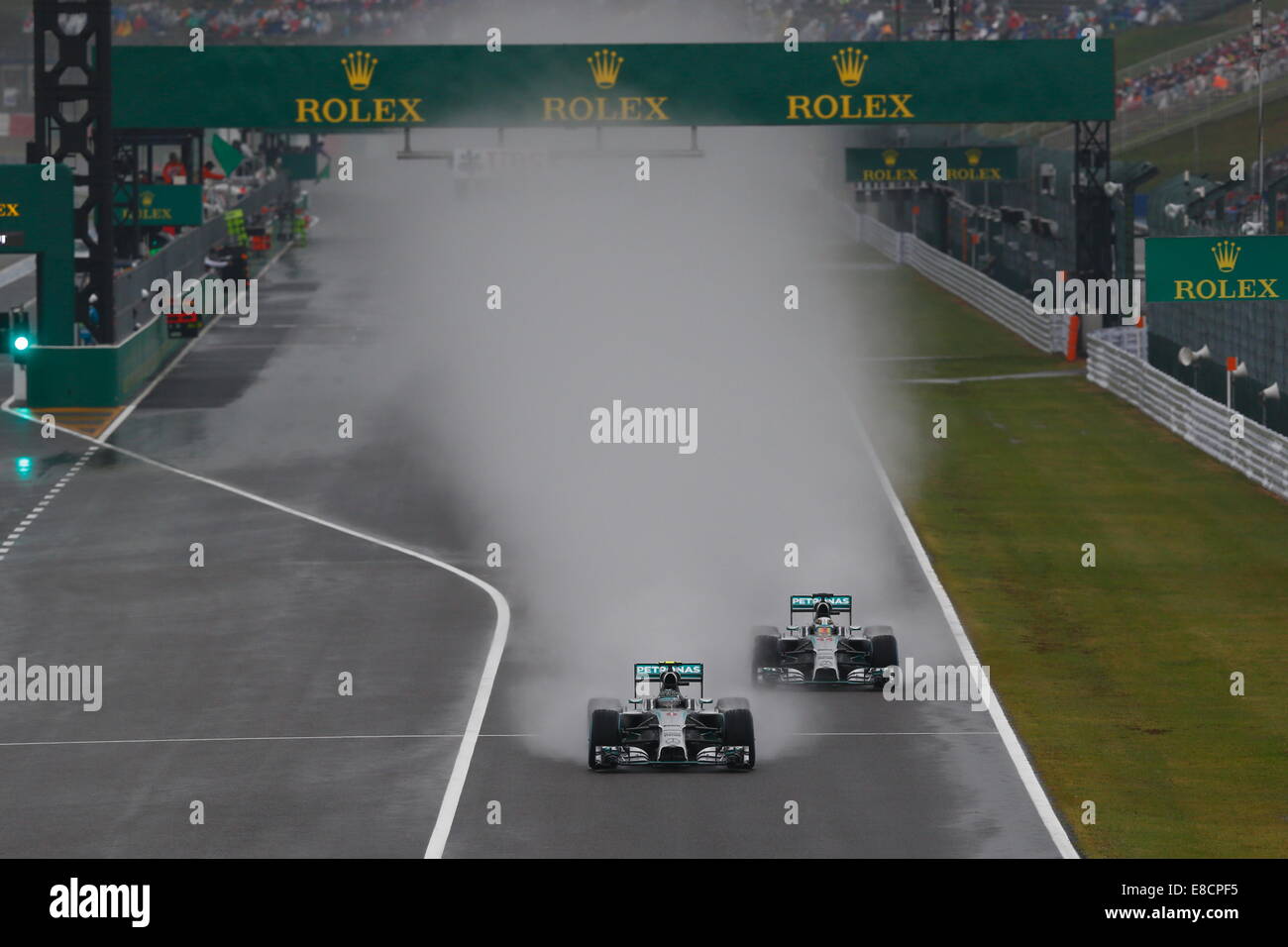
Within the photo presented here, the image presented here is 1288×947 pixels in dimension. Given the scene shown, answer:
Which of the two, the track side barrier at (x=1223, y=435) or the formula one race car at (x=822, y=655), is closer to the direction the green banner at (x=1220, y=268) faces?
the formula one race car

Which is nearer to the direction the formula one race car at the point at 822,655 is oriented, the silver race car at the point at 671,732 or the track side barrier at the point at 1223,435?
the silver race car

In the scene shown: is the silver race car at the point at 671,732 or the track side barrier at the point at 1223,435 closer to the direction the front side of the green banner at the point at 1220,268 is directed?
the silver race car

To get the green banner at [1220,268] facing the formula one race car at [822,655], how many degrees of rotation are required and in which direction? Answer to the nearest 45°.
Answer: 0° — it already faces it

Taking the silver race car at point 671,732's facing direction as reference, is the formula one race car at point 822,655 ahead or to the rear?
to the rear

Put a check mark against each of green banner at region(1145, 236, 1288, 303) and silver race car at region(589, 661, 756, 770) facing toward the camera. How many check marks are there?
2

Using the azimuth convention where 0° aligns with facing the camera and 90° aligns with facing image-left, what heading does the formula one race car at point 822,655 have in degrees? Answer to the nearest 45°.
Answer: approximately 0°

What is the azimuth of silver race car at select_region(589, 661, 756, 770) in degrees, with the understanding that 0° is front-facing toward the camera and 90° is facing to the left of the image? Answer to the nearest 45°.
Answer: approximately 0°
